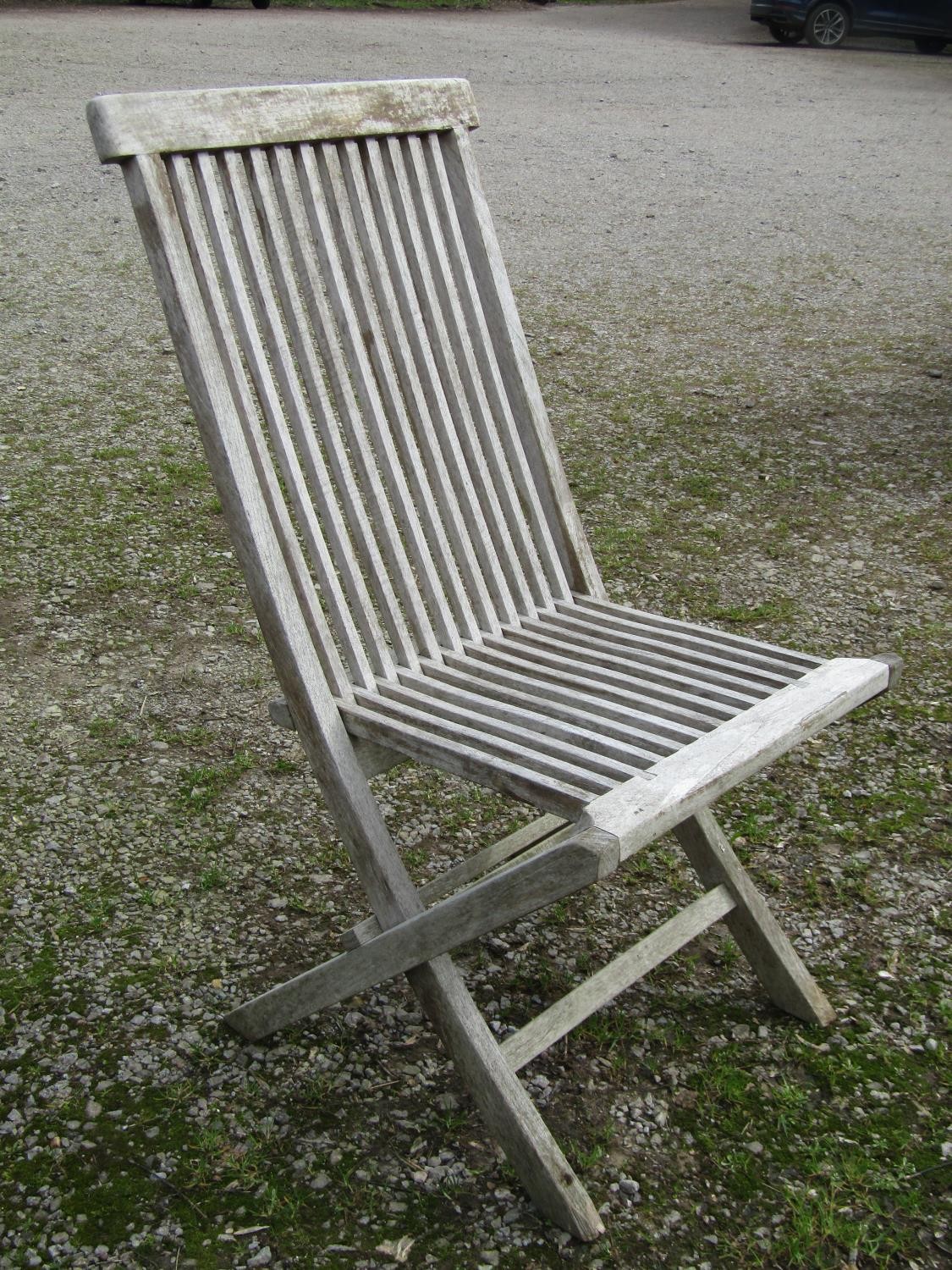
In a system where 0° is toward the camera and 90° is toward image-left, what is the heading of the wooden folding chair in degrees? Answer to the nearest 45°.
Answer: approximately 315°

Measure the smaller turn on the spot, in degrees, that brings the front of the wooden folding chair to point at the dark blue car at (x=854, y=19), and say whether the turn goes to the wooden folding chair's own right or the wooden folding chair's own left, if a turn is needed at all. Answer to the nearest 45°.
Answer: approximately 135° to the wooden folding chair's own left
